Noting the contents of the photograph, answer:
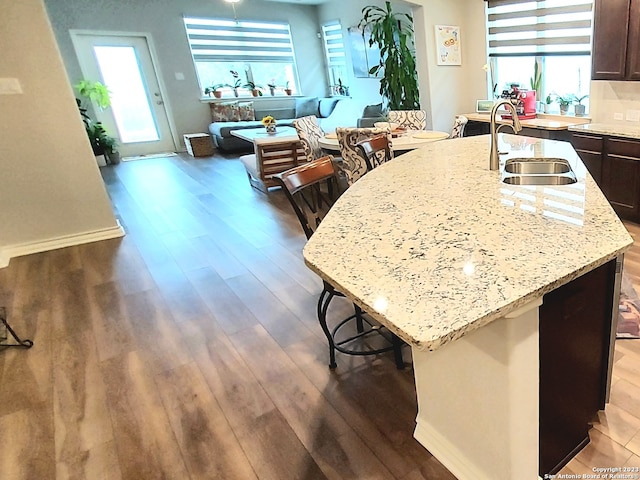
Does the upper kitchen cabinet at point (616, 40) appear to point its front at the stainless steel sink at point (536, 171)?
yes

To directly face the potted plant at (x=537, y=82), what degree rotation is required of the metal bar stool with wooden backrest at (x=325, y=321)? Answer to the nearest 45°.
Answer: approximately 90° to its left

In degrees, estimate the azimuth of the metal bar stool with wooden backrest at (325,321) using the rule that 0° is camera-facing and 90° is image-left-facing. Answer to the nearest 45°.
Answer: approximately 315°

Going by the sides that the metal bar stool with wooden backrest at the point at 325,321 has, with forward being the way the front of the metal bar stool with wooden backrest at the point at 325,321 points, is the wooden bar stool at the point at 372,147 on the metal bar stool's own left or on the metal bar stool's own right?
on the metal bar stool's own left

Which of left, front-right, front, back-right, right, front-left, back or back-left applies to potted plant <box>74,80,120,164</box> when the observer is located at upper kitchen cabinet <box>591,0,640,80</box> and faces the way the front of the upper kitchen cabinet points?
right

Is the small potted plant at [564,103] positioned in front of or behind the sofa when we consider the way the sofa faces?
in front

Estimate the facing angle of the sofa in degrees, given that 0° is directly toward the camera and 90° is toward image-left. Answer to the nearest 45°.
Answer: approximately 0°

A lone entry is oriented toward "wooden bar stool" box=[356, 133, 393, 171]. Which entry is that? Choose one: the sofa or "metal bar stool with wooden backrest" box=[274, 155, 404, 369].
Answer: the sofa

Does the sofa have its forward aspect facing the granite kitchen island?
yes
